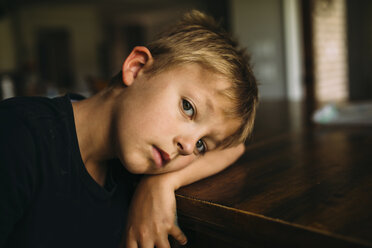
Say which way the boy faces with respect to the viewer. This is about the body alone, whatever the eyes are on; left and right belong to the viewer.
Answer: facing the viewer and to the right of the viewer
